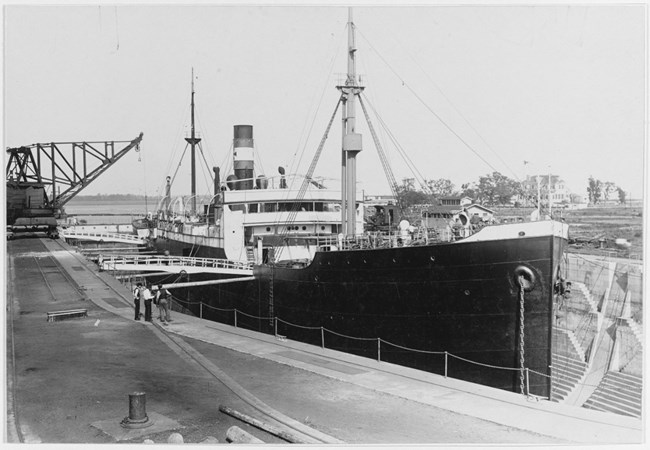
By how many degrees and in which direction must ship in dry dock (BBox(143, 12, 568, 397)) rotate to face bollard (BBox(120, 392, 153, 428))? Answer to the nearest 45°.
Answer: approximately 90° to its right

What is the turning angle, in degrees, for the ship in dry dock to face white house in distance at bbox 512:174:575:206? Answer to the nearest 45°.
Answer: approximately 90° to its left

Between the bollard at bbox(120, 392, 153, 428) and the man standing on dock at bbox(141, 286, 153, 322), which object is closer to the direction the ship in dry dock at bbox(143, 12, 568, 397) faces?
the bollard

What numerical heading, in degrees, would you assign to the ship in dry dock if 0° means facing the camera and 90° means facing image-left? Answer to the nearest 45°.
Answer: approximately 315°

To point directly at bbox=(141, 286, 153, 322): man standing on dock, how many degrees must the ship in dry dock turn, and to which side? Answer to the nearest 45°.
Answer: approximately 135° to its right
